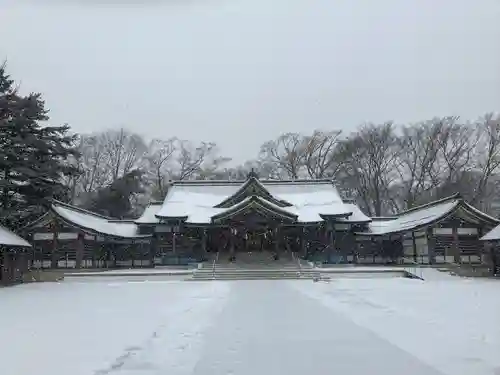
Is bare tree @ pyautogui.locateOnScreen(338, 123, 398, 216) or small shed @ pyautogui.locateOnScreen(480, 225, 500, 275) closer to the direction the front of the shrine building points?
the small shed

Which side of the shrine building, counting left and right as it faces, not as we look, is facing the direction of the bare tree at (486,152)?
left

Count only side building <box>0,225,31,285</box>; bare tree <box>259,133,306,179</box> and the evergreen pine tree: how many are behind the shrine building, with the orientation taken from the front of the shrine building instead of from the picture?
1

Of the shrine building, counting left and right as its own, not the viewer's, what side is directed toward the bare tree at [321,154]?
back

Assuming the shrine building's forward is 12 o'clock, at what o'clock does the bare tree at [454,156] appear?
The bare tree is roughly at 8 o'clock from the shrine building.

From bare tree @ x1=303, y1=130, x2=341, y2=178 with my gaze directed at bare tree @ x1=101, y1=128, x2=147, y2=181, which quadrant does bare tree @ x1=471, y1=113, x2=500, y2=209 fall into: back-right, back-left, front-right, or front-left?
back-left

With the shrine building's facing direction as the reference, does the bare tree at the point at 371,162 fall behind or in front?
behind

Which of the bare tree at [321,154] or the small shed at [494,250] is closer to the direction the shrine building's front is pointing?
the small shed

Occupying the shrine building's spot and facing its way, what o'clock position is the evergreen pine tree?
The evergreen pine tree is roughly at 2 o'clock from the shrine building.

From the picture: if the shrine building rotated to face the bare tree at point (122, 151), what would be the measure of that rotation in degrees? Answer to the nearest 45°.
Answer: approximately 135° to its right

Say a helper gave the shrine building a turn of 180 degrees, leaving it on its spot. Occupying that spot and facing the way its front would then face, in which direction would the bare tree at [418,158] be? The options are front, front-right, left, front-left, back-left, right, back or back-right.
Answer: front-right

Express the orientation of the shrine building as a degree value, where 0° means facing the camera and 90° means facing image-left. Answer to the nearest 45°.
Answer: approximately 0°

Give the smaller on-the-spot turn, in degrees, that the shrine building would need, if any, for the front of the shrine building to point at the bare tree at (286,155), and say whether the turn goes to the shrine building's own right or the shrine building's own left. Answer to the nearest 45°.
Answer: approximately 180°
